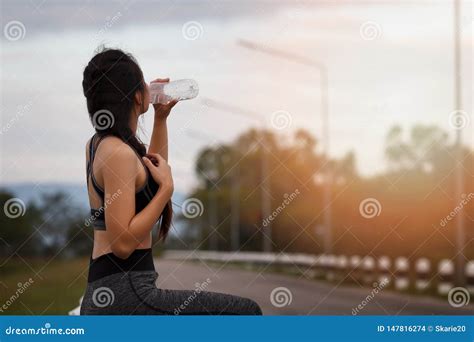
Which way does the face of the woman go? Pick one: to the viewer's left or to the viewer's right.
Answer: to the viewer's right

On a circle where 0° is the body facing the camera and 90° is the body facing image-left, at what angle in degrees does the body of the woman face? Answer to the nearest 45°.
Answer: approximately 270°
